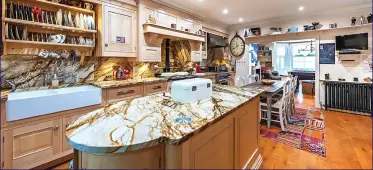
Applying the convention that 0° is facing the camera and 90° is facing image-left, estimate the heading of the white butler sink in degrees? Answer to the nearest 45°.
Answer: approximately 315°

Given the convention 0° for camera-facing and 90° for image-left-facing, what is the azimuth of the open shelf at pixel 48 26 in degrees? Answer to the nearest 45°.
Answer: approximately 315°

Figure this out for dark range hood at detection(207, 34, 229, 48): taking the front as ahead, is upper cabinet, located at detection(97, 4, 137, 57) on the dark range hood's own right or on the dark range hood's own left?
on the dark range hood's own right

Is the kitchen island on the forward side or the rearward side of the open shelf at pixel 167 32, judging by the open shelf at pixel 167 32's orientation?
on the forward side

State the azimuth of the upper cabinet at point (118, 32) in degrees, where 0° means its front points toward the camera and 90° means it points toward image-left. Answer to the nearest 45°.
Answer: approximately 315°

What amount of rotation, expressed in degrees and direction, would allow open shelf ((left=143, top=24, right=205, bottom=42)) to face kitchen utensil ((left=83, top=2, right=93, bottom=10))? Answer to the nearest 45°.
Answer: approximately 90° to its right

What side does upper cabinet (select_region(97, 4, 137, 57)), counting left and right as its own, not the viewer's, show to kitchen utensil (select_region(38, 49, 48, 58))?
right

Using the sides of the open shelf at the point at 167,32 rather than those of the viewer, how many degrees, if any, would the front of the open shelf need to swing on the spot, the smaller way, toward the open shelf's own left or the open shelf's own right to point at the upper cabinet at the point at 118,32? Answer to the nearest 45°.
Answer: approximately 90° to the open shelf's own right

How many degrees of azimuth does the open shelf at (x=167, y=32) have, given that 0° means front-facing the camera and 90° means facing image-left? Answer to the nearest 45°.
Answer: approximately 315°

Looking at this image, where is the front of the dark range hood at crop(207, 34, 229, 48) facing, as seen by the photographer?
facing the viewer and to the right of the viewer
